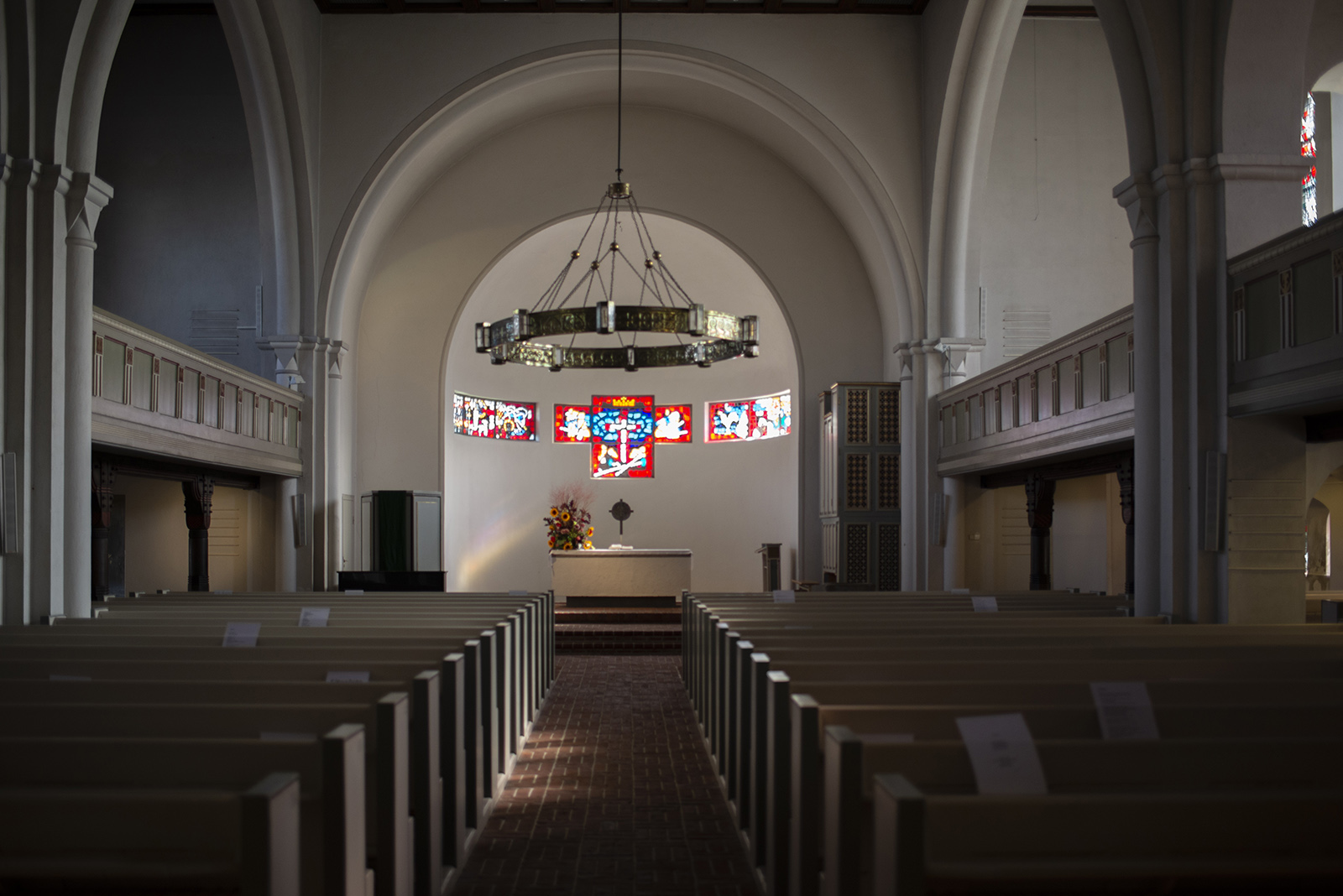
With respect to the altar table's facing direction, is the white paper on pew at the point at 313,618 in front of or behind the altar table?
in front

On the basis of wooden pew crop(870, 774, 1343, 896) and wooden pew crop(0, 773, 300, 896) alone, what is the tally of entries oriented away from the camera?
2

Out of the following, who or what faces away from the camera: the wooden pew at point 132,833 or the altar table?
the wooden pew

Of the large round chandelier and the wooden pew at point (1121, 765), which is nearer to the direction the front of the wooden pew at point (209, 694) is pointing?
the large round chandelier

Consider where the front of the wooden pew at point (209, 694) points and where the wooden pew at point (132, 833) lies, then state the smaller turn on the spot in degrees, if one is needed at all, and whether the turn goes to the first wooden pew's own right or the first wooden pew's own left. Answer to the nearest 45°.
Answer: approximately 180°

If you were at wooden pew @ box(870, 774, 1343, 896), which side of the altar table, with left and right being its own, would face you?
front

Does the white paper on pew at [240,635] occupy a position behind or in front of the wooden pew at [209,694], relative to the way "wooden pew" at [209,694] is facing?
in front

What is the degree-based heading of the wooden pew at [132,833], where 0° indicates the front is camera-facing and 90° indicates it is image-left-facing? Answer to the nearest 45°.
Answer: approximately 180°

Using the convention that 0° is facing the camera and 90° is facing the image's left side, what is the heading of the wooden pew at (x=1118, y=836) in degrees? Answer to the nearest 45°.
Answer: approximately 180°

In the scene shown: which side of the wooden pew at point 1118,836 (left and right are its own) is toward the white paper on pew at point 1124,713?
front

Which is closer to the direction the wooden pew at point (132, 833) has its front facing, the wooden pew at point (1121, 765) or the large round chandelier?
the large round chandelier

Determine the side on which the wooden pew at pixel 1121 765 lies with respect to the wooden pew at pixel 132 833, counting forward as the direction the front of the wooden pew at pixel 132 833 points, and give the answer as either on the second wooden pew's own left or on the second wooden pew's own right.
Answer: on the second wooden pew's own right

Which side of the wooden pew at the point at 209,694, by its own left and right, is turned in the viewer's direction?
back

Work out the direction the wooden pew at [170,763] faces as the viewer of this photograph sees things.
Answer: facing away from the viewer
